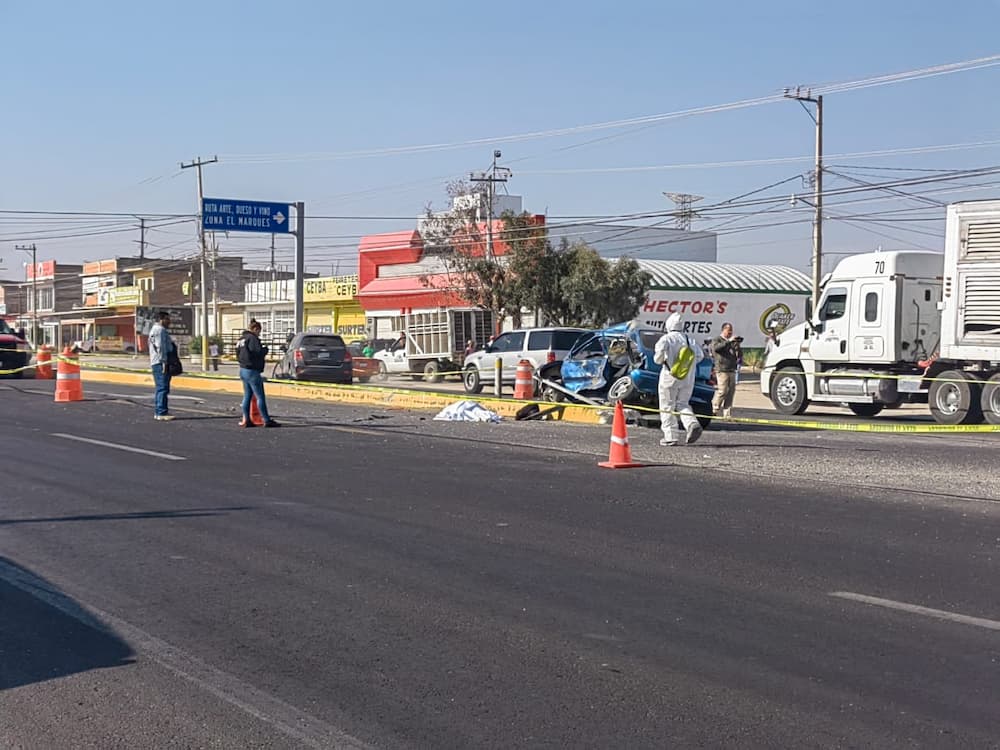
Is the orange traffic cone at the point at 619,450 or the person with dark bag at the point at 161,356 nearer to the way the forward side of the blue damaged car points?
the person with dark bag

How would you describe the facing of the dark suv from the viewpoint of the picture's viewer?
facing away from the viewer and to the left of the viewer

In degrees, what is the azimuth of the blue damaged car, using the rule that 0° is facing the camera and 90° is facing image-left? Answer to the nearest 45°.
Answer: approximately 90°

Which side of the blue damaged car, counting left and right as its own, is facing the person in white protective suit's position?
left
